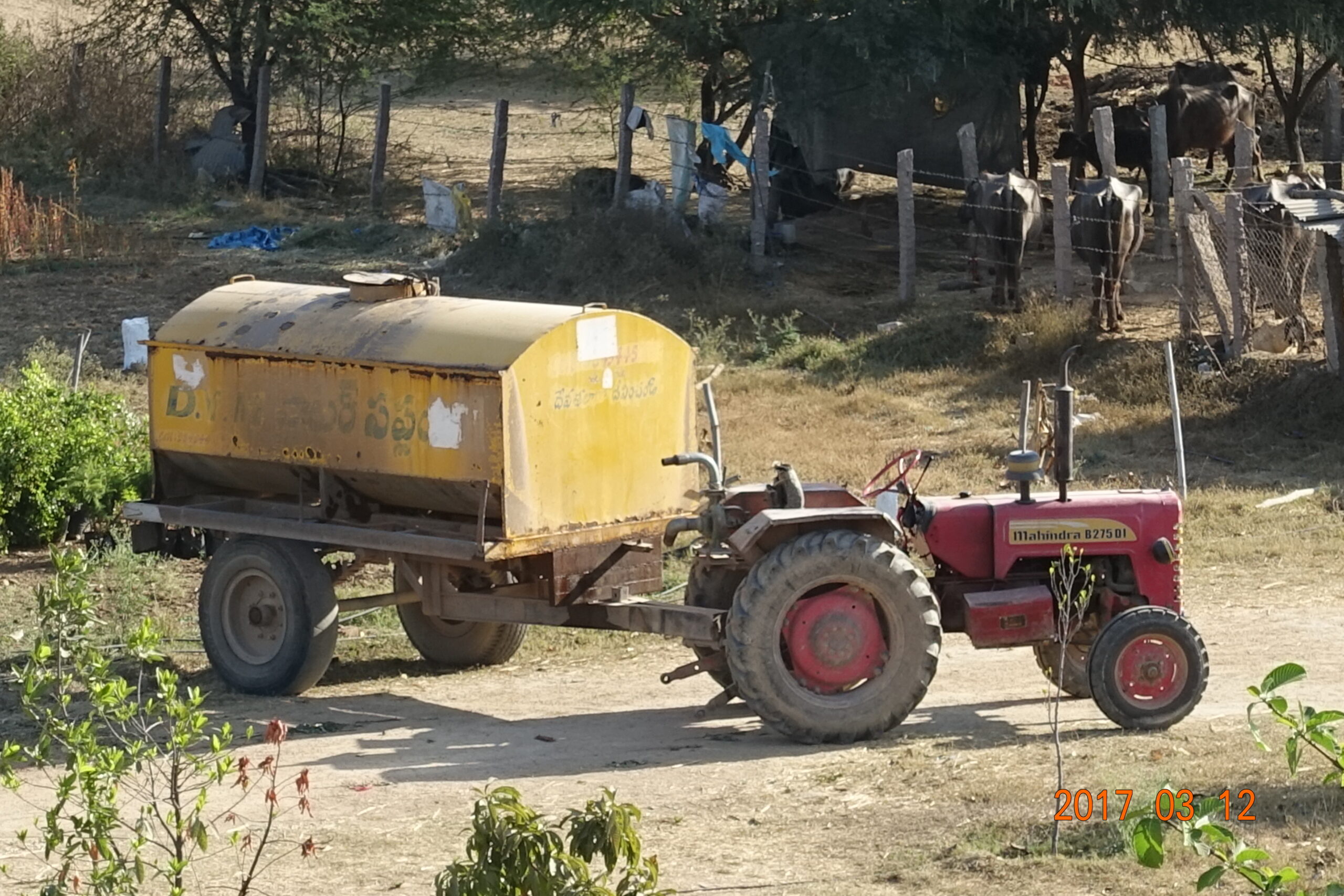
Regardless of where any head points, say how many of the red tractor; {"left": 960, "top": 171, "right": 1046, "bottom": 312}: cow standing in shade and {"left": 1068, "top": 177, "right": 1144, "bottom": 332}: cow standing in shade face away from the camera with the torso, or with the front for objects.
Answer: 2

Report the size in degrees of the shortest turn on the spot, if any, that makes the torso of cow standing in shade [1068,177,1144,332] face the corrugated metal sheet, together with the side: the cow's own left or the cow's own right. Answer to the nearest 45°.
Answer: approximately 135° to the cow's own right

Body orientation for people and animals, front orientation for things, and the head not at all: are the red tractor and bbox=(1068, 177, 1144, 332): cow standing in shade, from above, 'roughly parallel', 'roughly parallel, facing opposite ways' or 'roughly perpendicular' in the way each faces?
roughly perpendicular

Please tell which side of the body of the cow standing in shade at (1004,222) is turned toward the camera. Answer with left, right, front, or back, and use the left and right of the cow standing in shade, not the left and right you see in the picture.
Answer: back

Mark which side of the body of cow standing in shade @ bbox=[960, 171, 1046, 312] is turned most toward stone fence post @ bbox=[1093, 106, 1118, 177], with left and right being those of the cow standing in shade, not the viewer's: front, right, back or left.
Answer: front

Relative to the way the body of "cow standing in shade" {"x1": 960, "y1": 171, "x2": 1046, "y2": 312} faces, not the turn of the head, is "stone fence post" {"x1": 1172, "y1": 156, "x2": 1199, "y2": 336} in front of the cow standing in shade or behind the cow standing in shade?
behind

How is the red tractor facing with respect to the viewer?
to the viewer's right

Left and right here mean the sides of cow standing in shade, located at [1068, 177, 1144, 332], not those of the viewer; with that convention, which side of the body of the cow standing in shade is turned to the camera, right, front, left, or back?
back
